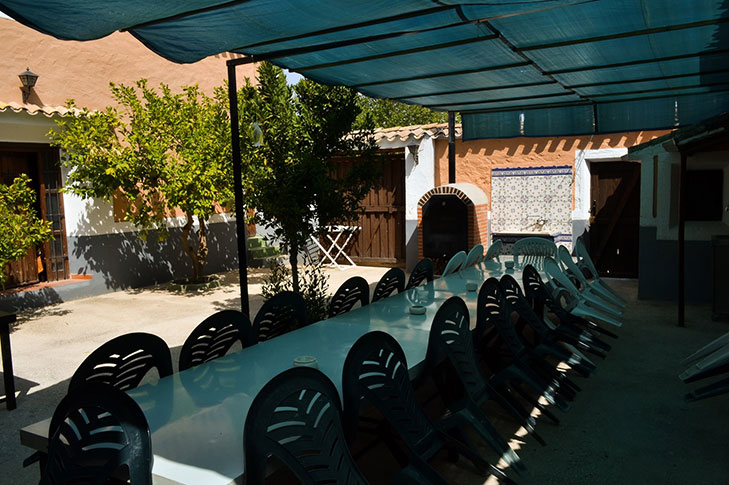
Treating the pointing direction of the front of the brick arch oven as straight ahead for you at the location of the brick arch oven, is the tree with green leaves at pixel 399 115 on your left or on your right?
on your right

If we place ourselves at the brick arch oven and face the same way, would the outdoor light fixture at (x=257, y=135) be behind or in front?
in front

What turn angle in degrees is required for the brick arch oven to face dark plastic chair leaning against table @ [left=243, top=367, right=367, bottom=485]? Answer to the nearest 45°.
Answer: approximately 45° to its left

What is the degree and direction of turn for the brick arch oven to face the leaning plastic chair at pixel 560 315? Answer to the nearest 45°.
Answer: approximately 45° to its left

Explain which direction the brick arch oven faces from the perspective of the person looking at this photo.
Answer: facing the viewer and to the left of the viewer

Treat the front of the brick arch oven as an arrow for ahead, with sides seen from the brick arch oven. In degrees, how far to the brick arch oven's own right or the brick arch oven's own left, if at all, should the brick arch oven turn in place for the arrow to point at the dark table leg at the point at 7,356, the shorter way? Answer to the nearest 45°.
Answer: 0° — it already faces it

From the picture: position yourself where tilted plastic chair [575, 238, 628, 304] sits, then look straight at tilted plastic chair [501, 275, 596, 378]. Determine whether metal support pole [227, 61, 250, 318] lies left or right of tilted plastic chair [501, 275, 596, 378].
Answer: right

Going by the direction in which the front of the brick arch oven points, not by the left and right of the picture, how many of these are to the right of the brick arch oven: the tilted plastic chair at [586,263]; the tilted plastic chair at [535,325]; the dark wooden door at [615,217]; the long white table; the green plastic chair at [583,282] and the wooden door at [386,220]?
1

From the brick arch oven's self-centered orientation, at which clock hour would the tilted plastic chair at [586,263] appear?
The tilted plastic chair is roughly at 9 o'clock from the brick arch oven.

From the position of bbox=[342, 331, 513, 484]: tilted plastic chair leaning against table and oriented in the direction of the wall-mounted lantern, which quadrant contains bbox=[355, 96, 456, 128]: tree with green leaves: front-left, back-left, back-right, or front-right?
front-right

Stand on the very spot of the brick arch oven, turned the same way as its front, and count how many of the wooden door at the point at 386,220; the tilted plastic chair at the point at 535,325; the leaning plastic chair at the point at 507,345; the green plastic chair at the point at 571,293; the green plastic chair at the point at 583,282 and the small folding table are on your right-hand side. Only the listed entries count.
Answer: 2

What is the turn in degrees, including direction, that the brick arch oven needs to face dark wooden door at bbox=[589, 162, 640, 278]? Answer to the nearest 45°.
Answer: approximately 135° to its left

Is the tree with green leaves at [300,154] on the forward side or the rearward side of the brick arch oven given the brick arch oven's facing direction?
on the forward side

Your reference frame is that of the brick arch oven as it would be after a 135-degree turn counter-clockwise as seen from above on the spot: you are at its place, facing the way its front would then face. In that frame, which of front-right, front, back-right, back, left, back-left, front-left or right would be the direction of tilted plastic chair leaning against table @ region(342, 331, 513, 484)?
right

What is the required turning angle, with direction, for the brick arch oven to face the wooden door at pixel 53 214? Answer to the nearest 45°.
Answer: approximately 45° to its right

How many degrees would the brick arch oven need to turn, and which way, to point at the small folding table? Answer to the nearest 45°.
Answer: approximately 90° to its right

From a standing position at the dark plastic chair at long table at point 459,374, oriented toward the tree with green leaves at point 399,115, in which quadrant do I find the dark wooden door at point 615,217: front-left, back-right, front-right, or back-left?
front-right

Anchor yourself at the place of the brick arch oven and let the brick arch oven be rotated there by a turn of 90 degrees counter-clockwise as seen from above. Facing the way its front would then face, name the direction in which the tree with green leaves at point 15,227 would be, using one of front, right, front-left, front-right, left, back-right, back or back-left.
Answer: right
